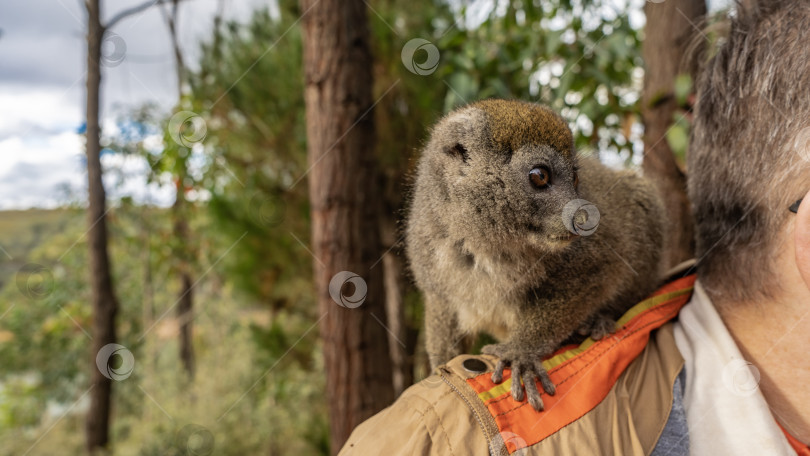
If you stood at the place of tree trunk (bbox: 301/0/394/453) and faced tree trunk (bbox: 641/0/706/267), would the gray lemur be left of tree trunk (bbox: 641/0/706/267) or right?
right

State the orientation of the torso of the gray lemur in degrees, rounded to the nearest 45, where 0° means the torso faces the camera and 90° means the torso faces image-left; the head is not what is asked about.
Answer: approximately 45°

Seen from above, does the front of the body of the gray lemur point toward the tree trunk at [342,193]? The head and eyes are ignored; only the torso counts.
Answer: no

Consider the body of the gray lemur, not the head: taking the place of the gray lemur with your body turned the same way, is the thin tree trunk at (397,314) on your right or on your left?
on your right

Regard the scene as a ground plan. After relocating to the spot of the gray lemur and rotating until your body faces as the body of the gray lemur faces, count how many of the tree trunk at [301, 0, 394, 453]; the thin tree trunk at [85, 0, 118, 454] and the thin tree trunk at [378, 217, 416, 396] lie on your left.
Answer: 0

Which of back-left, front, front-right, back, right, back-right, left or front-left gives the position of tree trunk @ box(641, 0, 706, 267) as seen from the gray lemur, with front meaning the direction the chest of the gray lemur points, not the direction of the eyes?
back

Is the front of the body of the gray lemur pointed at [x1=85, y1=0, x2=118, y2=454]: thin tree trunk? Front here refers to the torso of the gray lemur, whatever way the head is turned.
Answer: no

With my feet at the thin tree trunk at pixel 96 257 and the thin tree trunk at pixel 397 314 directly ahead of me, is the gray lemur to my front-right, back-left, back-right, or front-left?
front-right

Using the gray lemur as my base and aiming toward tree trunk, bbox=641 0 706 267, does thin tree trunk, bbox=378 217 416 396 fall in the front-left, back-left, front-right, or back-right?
front-left

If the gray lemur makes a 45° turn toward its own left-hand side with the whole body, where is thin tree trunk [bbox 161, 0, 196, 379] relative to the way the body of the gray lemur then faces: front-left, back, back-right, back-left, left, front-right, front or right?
back-right

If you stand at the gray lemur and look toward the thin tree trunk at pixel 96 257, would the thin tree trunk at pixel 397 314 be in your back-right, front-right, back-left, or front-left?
front-right
